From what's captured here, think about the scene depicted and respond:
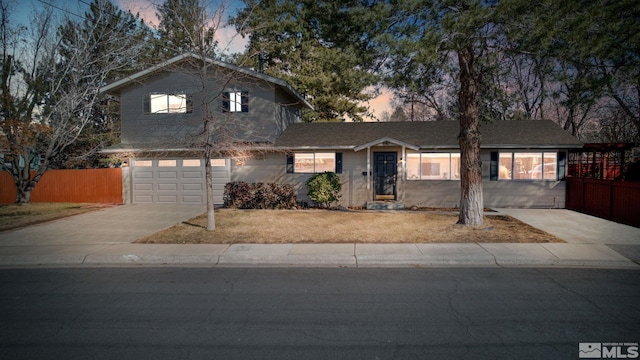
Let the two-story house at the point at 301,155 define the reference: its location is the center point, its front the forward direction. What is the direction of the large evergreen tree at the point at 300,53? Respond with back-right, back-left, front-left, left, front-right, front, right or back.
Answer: back

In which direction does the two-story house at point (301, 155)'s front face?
toward the camera

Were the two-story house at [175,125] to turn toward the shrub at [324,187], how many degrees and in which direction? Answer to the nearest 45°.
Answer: approximately 45° to its left

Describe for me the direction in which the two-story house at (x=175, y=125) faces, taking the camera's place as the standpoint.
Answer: facing the viewer

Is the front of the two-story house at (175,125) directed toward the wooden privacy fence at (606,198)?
no

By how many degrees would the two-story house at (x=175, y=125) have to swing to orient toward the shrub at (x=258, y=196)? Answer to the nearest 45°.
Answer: approximately 45° to its left

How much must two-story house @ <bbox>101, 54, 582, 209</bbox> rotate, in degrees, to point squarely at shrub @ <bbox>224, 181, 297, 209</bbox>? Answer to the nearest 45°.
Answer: approximately 45° to its right

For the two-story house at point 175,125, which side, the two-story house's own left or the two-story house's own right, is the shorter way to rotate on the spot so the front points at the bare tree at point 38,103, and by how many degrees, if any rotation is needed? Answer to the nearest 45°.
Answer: approximately 135° to the two-story house's own right

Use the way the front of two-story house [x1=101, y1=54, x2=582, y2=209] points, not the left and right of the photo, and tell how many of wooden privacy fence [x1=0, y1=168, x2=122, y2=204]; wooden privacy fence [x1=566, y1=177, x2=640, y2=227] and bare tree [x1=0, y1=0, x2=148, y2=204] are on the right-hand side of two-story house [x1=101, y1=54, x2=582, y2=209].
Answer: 2

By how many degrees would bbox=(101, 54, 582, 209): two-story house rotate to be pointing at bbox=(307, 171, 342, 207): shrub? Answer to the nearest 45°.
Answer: approximately 45° to its left

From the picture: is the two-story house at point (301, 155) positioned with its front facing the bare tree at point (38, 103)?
no

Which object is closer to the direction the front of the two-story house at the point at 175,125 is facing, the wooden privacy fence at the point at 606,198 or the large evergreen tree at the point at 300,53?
the wooden privacy fence
